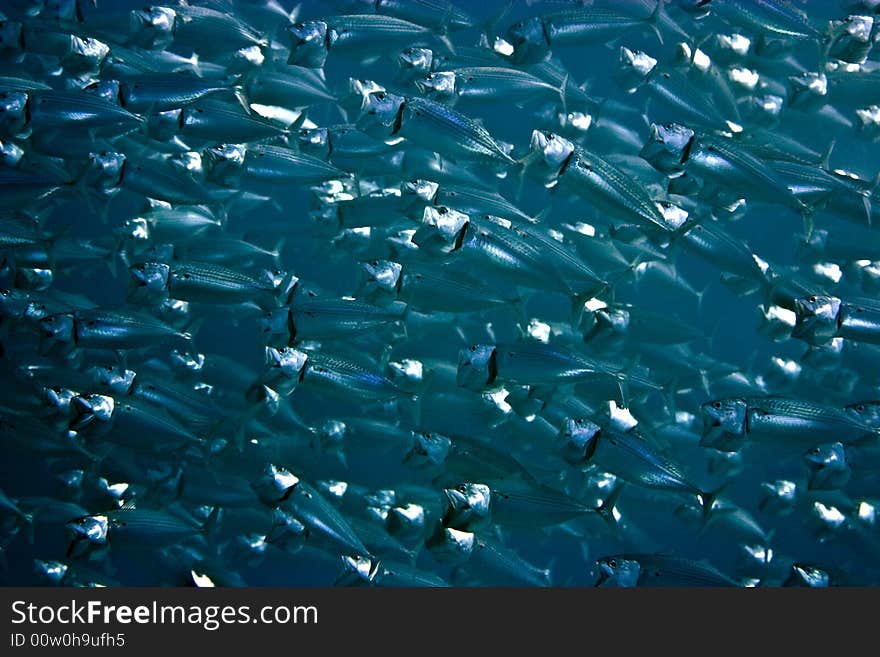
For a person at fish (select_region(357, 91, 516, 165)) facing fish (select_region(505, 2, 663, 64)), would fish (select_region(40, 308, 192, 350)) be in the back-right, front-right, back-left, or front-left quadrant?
back-left

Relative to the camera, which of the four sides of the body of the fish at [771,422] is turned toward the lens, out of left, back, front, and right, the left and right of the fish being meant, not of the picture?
left

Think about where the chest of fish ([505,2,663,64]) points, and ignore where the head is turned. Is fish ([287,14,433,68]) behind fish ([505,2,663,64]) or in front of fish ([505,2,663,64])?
in front

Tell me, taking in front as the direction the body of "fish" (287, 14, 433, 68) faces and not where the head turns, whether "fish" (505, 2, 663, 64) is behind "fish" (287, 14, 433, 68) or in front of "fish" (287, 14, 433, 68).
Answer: behind

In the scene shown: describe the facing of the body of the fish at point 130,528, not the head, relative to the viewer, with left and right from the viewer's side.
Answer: facing to the left of the viewer

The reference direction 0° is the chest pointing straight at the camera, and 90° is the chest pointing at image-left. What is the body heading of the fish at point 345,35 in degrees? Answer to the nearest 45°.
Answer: approximately 90°

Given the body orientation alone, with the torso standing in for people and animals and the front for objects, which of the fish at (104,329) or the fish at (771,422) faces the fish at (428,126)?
the fish at (771,422)

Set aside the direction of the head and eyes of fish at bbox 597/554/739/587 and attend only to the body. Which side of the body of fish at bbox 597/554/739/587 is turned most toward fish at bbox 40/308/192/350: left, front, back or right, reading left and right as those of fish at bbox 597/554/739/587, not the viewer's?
front

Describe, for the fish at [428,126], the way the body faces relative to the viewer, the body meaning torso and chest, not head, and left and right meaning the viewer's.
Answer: facing to the left of the viewer

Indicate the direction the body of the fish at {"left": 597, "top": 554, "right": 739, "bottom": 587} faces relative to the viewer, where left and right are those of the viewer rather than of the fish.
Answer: facing to the left of the viewer
